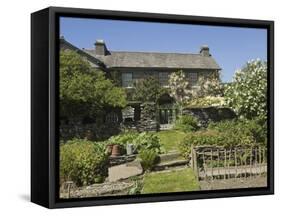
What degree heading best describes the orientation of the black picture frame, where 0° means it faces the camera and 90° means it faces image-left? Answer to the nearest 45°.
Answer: approximately 315°
